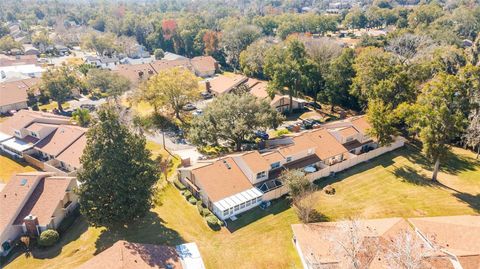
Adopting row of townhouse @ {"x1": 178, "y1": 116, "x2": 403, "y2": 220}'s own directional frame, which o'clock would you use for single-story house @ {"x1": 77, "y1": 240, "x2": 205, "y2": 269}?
The single-story house is roughly at 8 o'clock from the row of townhouse.

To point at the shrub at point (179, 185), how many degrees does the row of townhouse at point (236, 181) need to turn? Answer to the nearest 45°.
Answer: approximately 45° to its left

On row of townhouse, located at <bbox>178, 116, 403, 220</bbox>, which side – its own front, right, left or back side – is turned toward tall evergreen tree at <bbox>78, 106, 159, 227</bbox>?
left

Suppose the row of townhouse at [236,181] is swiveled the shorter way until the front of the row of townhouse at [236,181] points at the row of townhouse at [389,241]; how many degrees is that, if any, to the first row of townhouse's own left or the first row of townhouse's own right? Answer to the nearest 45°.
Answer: approximately 180°

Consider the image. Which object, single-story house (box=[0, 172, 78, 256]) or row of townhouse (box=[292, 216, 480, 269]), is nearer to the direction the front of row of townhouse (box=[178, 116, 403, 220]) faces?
the single-story house

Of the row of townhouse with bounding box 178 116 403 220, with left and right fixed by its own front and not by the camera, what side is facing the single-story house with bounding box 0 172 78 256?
left

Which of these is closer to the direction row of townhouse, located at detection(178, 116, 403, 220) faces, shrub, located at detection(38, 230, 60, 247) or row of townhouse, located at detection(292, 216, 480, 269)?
the shrub

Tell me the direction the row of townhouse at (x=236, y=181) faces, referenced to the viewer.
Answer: facing away from the viewer and to the left of the viewer

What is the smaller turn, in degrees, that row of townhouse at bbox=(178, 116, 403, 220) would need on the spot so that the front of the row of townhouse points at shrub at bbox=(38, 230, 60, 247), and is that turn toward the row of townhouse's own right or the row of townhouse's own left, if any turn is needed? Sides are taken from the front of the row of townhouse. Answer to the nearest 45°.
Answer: approximately 90° to the row of townhouse's own left
